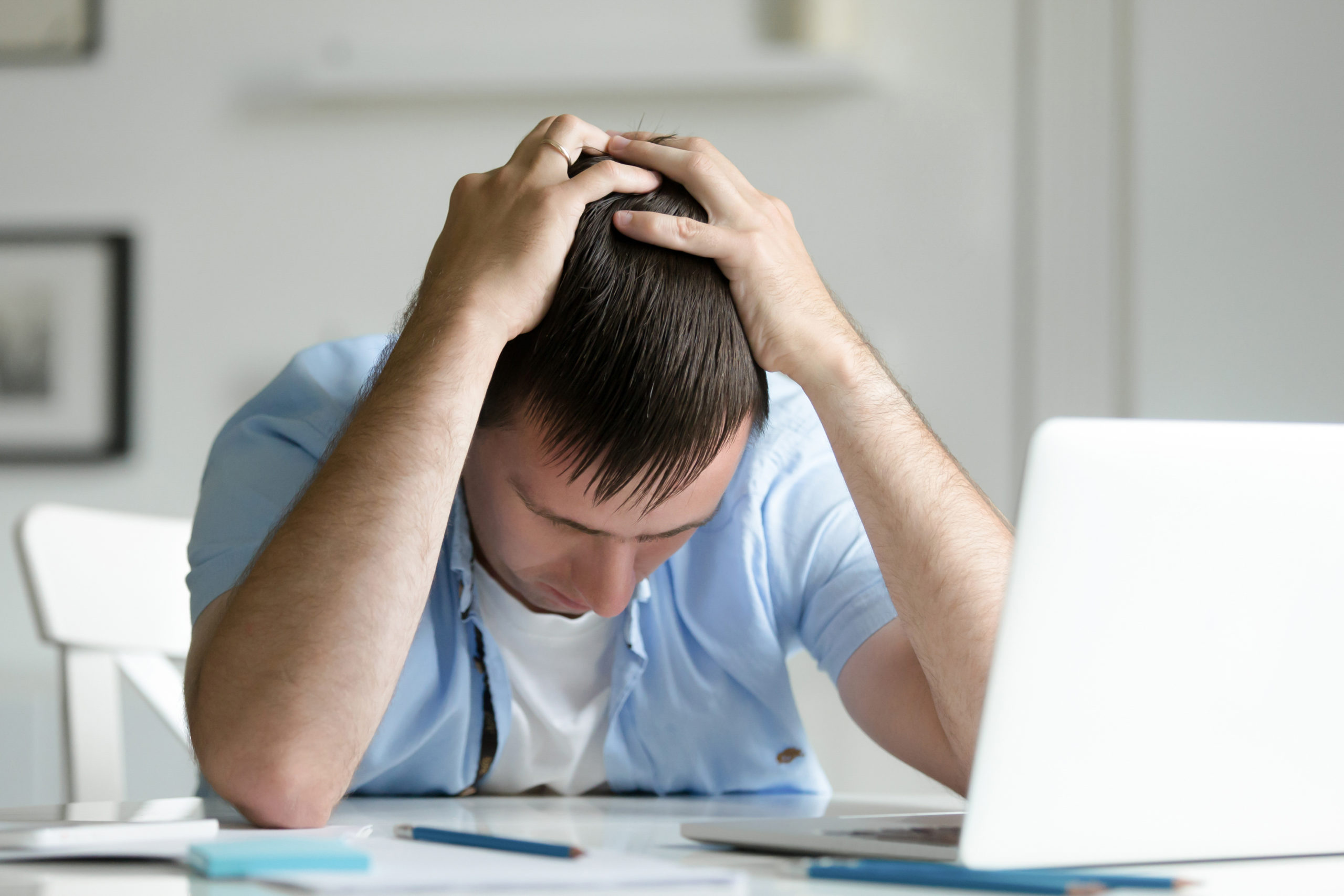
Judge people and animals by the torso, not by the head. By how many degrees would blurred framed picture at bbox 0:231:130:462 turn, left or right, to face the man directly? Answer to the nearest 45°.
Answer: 0° — it already faces them

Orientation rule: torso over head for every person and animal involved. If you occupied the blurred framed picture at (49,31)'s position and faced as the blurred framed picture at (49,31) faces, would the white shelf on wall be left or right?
on its left

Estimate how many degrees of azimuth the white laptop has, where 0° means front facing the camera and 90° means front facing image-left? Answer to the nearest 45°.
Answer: approximately 135°

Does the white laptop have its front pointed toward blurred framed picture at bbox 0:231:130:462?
yes

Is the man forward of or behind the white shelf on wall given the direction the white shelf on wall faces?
forward

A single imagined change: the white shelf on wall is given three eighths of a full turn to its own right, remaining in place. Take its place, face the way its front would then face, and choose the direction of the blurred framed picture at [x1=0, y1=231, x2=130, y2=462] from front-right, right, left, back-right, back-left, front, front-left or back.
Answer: front-left

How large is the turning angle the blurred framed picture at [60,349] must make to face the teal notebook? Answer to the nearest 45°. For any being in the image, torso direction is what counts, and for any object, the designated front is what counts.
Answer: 0° — it already faces it
